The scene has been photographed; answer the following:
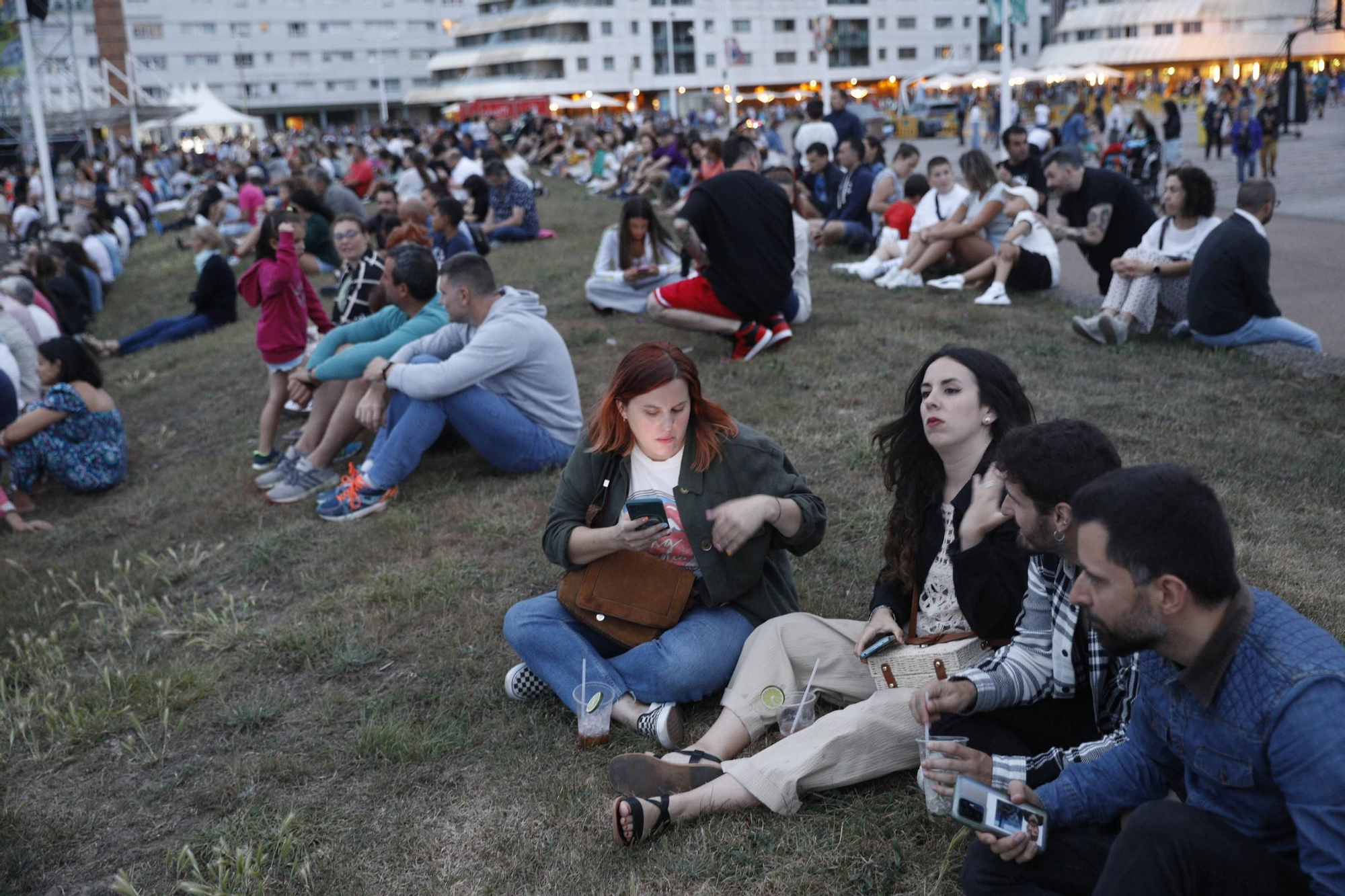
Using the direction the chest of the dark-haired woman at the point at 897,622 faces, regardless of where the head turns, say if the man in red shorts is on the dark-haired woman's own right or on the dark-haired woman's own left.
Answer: on the dark-haired woman's own right

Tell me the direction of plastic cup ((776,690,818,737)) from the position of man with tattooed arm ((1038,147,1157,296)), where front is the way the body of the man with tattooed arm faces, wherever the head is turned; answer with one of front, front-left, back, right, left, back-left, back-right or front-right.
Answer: left

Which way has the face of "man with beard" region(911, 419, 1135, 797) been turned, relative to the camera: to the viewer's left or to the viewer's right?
to the viewer's left

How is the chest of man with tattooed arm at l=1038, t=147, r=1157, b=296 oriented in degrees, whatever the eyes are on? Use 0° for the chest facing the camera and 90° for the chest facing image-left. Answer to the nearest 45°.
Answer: approximately 90°

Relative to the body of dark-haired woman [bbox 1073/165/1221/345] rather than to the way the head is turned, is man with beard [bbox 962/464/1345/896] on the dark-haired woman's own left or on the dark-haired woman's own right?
on the dark-haired woman's own left

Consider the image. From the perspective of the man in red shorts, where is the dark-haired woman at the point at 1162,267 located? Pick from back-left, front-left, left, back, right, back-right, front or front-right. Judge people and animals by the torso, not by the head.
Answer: back-right

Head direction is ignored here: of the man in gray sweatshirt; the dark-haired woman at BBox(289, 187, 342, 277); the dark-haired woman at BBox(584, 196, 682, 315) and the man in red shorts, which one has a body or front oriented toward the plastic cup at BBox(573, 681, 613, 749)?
the dark-haired woman at BBox(584, 196, 682, 315)

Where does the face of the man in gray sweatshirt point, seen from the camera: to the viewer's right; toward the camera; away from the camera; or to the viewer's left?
to the viewer's left

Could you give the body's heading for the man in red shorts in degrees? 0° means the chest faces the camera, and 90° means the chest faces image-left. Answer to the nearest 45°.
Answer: approximately 135°

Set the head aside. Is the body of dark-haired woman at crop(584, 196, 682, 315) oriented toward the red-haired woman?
yes

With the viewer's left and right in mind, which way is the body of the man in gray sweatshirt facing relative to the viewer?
facing to the left of the viewer

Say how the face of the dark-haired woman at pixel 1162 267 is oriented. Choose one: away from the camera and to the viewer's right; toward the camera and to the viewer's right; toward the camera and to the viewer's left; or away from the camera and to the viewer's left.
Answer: toward the camera and to the viewer's left
